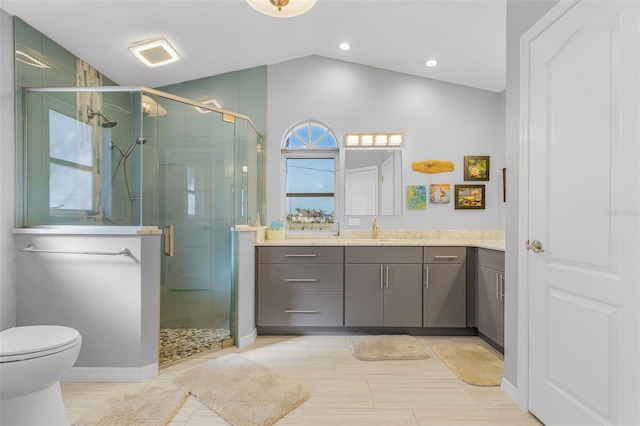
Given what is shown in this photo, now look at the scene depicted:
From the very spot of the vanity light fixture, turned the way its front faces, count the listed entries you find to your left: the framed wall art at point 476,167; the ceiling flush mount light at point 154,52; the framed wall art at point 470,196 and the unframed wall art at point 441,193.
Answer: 3

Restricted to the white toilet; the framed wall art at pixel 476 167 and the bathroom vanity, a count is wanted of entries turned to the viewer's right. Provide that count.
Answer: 1

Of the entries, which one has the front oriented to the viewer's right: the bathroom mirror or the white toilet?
the white toilet

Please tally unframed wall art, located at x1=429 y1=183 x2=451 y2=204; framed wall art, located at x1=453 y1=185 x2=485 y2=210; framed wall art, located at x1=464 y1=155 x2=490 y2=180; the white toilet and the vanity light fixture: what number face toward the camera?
4

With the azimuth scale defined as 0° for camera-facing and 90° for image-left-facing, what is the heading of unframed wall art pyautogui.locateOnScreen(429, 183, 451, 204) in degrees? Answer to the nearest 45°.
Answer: approximately 0°

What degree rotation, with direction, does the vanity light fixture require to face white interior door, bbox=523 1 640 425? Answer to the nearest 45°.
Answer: approximately 45° to its left

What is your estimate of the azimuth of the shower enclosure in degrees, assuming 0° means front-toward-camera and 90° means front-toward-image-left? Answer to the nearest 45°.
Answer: approximately 315°

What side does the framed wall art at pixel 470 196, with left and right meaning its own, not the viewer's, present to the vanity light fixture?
right

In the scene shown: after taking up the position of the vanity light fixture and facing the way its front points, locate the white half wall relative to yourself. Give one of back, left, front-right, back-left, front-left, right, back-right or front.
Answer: front-right
